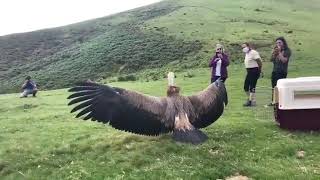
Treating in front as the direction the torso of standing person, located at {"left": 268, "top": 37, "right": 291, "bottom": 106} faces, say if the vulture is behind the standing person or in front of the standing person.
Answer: in front

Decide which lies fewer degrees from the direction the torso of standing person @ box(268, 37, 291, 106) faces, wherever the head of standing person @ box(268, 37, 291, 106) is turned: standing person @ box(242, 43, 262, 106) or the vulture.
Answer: the vulture

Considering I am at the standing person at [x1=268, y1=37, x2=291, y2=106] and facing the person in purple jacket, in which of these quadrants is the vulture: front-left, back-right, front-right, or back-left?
front-left

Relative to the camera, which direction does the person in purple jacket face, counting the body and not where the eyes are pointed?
toward the camera

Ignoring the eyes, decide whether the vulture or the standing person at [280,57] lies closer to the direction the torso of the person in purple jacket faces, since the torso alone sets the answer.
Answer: the vulture

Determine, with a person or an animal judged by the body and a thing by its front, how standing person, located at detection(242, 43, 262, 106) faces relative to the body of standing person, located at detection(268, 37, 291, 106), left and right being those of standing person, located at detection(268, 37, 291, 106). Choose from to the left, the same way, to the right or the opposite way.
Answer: the same way

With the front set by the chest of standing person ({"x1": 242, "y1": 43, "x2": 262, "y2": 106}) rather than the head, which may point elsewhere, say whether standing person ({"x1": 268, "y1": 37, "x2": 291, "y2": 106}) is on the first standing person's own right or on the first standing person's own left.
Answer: on the first standing person's own left

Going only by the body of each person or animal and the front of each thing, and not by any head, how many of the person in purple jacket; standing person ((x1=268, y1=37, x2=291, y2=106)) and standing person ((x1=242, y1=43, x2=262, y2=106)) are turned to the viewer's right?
0

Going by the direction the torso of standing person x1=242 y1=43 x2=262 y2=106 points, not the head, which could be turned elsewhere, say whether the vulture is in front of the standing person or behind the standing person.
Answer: in front

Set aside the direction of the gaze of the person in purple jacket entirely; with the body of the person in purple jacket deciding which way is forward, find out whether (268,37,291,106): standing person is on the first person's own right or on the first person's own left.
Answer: on the first person's own left

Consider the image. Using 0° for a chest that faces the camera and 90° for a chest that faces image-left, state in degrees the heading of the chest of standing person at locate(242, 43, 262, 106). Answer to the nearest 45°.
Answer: approximately 45°
